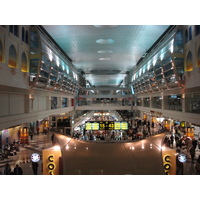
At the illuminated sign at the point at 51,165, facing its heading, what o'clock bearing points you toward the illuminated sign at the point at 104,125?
the illuminated sign at the point at 104,125 is roughly at 7 o'clock from the illuminated sign at the point at 51,165.

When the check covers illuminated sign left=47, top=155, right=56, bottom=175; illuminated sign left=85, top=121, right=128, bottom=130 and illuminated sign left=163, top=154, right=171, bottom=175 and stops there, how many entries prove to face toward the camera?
3

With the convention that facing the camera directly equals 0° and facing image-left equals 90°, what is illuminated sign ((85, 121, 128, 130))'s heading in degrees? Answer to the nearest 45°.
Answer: approximately 0°

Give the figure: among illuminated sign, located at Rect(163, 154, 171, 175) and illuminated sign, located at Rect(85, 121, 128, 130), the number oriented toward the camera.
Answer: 2

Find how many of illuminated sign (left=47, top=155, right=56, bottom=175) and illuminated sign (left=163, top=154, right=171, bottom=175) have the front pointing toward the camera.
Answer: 2

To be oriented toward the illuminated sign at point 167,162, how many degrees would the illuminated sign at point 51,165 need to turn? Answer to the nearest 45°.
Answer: approximately 90° to its left

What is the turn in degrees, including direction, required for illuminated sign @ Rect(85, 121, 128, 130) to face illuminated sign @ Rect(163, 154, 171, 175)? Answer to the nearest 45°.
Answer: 0° — it already faces it

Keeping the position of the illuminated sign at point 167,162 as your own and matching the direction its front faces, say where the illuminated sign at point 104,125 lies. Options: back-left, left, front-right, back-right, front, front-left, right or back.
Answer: back-right

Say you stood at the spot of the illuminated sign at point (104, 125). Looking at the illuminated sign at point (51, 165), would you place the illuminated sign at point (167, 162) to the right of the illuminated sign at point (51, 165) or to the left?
left

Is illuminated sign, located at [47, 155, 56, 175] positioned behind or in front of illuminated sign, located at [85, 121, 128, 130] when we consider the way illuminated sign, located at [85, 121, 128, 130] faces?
in front
